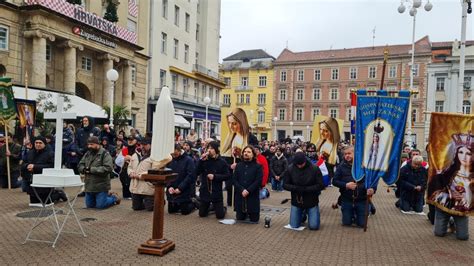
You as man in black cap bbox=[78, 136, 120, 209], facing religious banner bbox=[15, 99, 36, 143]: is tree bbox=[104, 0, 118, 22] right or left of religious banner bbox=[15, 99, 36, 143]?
right

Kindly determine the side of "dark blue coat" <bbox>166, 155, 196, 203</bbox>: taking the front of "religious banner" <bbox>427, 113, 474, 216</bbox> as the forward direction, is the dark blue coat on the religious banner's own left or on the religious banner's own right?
on the religious banner's own right

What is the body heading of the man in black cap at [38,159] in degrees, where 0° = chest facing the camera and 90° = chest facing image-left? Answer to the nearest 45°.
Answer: approximately 45°

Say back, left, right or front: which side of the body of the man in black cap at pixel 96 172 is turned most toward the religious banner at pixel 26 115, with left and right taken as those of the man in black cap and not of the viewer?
right

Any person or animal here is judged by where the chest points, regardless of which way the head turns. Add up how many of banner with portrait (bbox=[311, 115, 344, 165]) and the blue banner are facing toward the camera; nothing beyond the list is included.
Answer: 2

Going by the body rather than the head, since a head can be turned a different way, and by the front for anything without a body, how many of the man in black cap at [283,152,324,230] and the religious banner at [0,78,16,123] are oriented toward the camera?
2

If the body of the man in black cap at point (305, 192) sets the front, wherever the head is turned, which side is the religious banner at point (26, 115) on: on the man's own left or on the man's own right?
on the man's own right

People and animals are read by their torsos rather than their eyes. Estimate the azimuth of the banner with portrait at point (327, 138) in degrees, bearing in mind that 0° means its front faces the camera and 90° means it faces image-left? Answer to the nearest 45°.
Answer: approximately 0°
